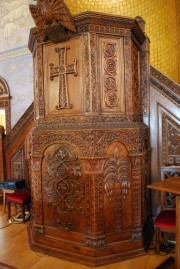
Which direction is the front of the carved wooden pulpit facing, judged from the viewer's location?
facing the viewer and to the left of the viewer

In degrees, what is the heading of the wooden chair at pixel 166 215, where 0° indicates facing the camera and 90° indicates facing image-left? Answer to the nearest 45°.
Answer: approximately 45°

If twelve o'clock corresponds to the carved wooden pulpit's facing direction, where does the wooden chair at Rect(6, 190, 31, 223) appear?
The wooden chair is roughly at 3 o'clock from the carved wooden pulpit.

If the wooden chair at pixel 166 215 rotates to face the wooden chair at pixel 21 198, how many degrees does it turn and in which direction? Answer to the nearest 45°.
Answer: approximately 45° to its right

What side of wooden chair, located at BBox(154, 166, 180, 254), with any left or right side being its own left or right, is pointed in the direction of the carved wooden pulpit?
right
